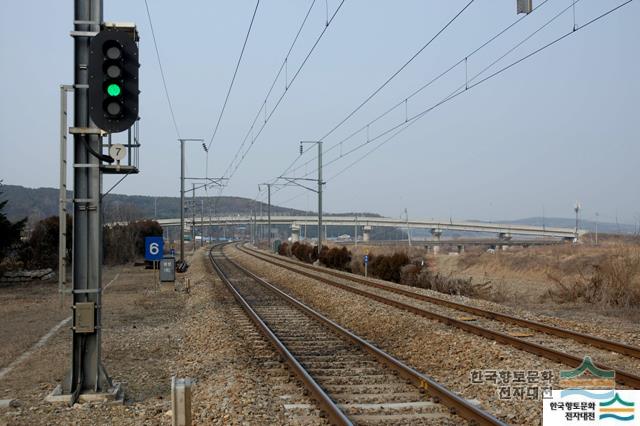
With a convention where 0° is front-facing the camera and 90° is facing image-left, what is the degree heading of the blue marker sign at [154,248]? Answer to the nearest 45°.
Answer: approximately 0°

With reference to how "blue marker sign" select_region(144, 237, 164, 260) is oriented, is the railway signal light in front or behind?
in front

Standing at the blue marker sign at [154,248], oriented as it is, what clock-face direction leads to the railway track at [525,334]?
The railway track is roughly at 11 o'clock from the blue marker sign.

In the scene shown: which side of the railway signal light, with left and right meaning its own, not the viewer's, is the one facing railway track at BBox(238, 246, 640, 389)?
left

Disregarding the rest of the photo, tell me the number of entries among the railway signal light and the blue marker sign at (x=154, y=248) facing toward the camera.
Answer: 2

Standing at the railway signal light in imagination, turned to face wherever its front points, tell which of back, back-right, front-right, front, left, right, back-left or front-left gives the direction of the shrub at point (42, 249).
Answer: back

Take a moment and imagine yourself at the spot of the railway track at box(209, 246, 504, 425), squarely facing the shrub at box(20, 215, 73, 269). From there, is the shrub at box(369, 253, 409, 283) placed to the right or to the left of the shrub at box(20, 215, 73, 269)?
right

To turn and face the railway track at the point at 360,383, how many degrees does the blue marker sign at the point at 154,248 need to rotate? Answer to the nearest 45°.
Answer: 0° — it already faces it
